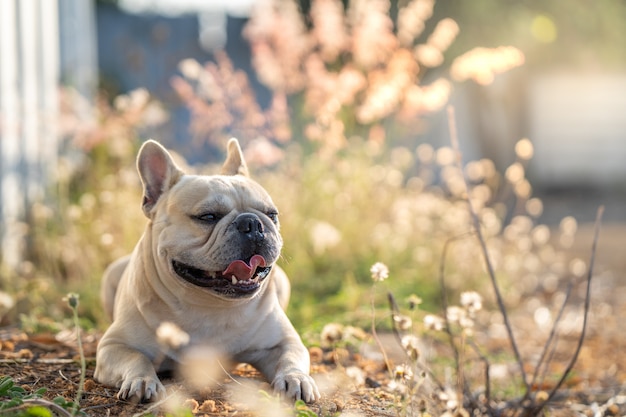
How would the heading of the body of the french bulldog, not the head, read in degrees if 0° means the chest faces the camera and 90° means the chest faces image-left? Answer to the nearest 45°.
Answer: approximately 0°

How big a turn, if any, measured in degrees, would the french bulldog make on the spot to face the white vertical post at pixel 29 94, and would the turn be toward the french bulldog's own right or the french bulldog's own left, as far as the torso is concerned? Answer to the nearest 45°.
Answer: approximately 180°

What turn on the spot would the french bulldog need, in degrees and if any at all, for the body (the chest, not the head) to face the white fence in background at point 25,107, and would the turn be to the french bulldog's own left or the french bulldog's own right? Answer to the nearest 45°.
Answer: approximately 180°

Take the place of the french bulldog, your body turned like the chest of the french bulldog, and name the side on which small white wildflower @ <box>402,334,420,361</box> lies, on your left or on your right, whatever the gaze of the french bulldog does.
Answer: on your left

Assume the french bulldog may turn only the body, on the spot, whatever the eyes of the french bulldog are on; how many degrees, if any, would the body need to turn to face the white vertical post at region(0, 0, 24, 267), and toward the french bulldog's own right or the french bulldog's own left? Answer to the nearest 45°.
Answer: approximately 180°
